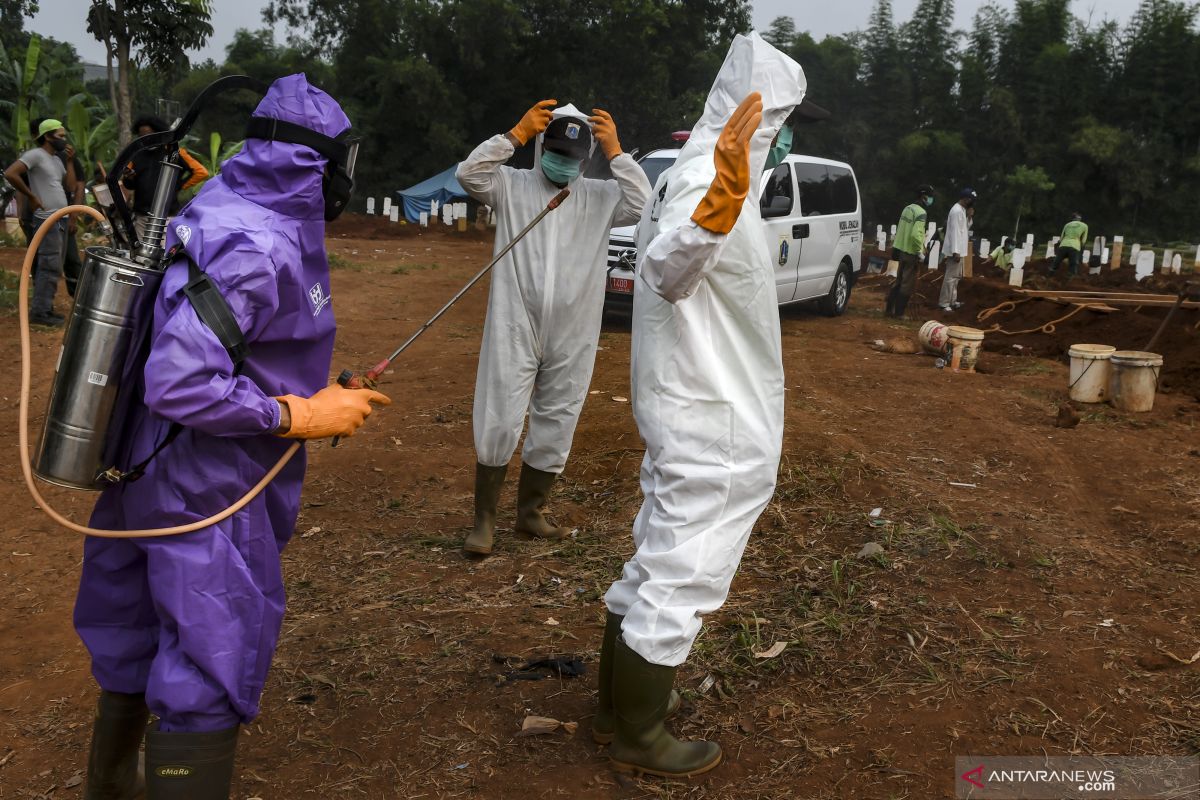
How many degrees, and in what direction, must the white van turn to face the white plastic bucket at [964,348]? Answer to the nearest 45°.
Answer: approximately 90° to its left

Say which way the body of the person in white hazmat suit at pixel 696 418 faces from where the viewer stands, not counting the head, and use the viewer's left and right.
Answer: facing to the right of the viewer

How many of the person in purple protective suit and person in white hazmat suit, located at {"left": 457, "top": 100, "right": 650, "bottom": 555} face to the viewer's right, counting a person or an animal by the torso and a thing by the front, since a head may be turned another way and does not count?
1

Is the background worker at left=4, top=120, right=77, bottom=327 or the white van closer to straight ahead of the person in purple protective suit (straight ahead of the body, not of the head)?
the white van

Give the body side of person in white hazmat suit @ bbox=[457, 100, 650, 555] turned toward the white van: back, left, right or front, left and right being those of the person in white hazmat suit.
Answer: back

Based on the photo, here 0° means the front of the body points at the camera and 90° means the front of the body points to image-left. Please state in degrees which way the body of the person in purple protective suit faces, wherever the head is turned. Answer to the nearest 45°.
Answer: approximately 270°

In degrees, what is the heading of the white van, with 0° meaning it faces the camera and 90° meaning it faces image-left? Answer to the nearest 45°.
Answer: approximately 45°

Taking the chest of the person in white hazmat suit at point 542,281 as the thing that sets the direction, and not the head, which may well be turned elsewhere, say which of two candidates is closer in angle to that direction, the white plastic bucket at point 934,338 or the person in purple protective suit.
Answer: the person in purple protective suit

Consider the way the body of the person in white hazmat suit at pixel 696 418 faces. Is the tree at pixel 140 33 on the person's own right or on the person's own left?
on the person's own left

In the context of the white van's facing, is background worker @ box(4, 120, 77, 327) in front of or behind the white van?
in front
